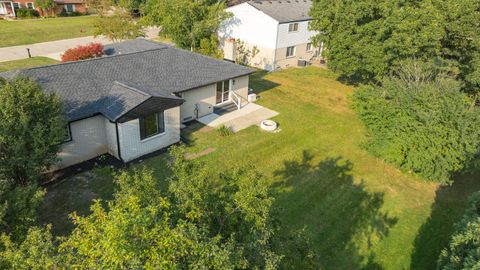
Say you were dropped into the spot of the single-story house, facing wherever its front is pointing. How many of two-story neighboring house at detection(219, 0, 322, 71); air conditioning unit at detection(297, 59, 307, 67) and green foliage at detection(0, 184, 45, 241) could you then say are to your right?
2

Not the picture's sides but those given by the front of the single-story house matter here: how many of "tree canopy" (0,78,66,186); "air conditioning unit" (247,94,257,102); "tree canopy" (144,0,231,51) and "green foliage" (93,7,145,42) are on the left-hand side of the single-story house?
1

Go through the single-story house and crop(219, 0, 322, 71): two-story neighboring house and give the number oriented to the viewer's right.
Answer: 0

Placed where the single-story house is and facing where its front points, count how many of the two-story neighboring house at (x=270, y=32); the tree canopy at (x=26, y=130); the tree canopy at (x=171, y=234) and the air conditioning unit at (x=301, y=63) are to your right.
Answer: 2

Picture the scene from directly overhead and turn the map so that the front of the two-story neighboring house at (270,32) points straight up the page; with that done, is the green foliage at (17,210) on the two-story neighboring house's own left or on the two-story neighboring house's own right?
on the two-story neighboring house's own left

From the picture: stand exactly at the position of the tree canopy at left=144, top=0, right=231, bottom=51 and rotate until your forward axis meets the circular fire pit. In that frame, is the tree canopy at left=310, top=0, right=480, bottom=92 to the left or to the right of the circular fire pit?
left

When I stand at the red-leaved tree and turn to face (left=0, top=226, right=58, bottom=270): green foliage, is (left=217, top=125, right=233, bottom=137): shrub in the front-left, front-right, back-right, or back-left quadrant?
front-left

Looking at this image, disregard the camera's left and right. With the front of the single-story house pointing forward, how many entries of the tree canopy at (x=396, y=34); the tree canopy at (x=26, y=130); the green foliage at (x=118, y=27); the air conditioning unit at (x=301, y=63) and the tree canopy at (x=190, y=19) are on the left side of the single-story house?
1

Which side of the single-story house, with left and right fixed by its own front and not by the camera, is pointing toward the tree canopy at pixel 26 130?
left

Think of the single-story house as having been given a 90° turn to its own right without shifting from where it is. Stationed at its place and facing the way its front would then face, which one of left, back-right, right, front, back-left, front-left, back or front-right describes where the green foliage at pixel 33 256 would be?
back-right

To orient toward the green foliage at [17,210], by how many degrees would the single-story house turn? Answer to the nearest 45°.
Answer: approximately 135° to its left

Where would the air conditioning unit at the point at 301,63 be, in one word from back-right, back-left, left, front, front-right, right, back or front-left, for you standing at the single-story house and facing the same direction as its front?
right

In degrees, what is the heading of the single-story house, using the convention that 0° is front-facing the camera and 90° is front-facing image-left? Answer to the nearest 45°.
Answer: approximately 135°

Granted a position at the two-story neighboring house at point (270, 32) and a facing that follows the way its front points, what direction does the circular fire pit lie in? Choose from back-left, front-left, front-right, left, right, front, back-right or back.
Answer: back-left

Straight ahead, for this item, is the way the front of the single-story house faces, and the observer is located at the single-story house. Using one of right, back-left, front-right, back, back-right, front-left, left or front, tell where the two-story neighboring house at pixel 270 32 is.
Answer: right

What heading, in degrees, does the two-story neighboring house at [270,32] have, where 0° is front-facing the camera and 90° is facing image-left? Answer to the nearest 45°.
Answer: approximately 135°

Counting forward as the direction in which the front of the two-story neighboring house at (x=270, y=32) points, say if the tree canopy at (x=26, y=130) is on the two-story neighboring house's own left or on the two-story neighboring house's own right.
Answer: on the two-story neighboring house's own left
